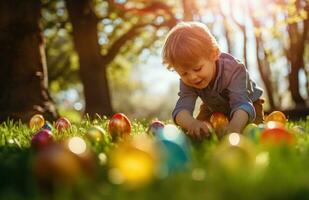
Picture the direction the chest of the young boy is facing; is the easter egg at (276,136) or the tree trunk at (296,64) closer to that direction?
the easter egg

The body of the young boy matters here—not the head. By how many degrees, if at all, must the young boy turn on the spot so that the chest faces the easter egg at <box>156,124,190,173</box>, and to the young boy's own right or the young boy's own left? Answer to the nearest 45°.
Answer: approximately 45° to the young boy's own left

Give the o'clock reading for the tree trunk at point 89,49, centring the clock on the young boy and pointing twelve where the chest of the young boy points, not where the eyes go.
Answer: The tree trunk is roughly at 4 o'clock from the young boy.

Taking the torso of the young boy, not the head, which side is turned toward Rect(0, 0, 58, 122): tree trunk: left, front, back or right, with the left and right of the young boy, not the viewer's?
right

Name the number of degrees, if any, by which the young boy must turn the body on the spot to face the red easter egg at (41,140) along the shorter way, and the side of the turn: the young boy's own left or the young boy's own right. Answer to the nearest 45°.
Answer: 0° — they already face it

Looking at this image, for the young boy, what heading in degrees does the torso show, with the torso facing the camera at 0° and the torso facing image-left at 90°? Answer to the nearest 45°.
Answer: approximately 45°

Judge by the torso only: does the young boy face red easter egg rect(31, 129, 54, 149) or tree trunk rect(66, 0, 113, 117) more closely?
the red easter egg

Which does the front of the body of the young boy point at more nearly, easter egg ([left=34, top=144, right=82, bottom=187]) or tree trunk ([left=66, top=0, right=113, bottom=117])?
the easter egg
